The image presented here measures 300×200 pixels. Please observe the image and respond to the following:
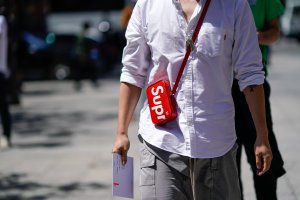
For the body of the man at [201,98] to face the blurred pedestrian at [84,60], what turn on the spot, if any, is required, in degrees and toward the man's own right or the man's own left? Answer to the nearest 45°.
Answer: approximately 180°

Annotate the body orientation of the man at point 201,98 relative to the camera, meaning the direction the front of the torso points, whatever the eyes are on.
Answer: toward the camera

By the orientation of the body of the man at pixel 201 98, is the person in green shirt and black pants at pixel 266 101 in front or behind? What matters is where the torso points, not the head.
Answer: behind
